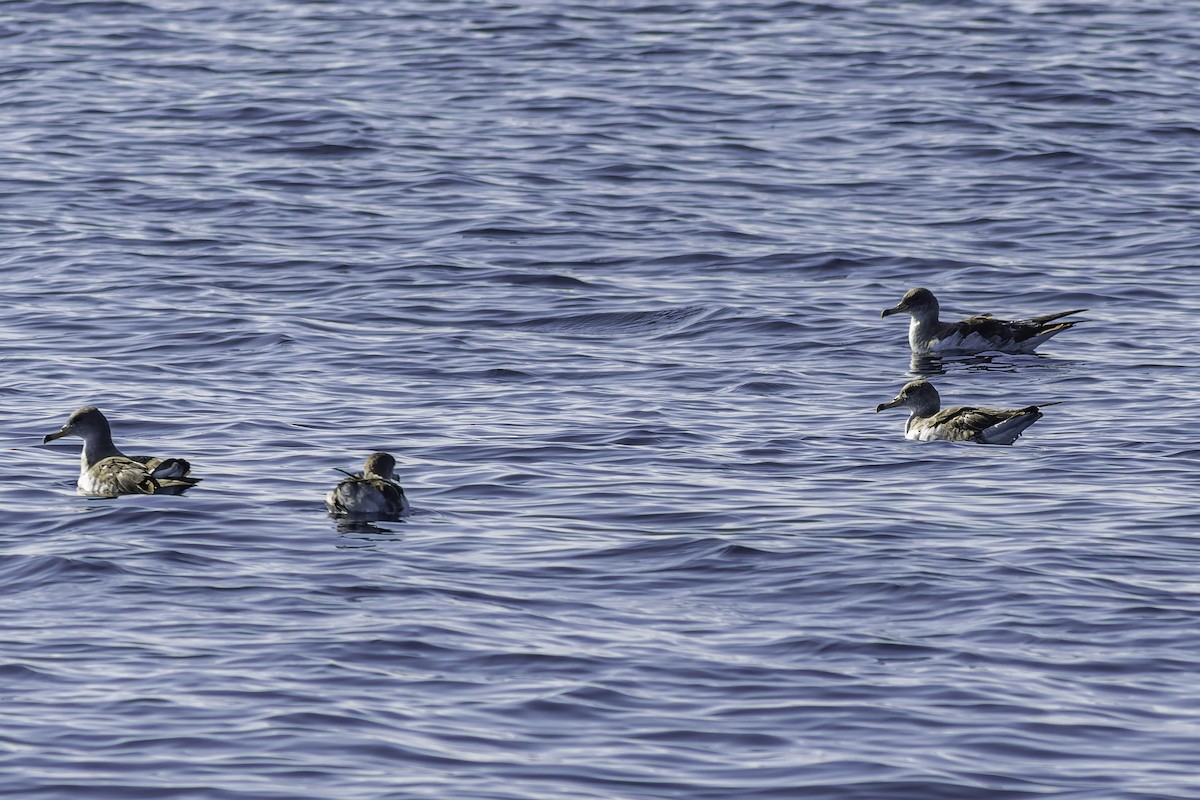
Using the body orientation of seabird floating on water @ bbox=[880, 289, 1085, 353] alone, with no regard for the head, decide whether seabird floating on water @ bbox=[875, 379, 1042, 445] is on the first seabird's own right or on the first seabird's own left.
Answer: on the first seabird's own left

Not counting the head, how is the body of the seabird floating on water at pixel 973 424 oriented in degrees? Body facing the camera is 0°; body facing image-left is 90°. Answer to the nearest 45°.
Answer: approximately 90°

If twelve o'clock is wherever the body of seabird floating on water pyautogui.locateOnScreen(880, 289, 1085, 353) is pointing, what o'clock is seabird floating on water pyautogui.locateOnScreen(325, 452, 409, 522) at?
seabird floating on water pyautogui.locateOnScreen(325, 452, 409, 522) is roughly at 10 o'clock from seabird floating on water pyautogui.locateOnScreen(880, 289, 1085, 353).

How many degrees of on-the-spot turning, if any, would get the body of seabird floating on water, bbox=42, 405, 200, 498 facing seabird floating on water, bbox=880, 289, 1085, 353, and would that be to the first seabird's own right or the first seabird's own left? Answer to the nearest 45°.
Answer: approximately 135° to the first seabird's own right

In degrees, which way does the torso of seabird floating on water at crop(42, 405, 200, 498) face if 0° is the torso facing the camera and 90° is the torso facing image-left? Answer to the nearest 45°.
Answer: approximately 90°

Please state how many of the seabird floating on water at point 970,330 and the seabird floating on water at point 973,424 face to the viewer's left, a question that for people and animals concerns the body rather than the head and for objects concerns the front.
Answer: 2

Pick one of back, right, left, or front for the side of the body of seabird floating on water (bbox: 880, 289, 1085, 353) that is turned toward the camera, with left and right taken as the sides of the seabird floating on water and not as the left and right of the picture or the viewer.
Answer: left

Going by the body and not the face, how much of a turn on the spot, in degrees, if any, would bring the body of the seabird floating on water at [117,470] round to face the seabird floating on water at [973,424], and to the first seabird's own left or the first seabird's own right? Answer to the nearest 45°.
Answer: approximately 180°
